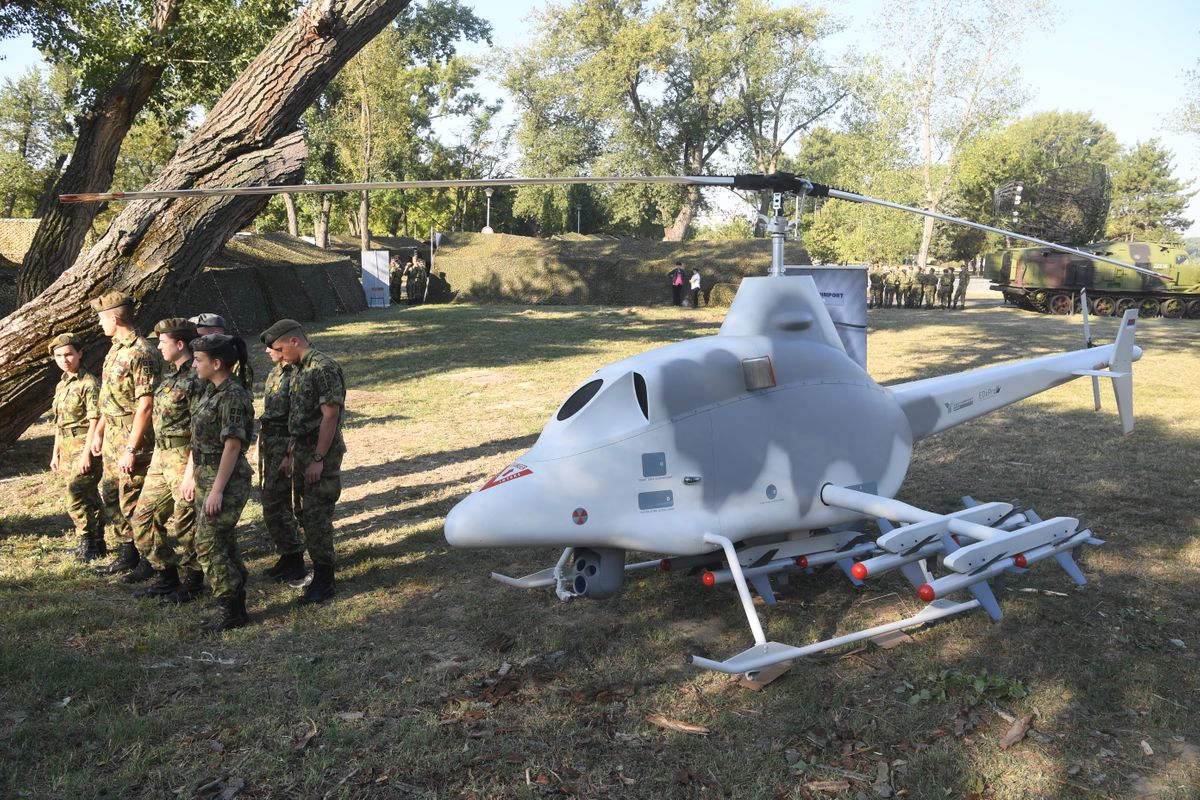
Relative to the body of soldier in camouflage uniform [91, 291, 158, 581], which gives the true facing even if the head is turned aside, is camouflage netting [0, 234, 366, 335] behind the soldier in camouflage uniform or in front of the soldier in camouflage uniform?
behind

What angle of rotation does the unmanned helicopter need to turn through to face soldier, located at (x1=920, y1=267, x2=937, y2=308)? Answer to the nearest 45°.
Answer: approximately 135° to its right

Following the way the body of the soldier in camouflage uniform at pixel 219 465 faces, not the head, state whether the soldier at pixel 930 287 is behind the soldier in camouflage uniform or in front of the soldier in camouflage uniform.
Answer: behind

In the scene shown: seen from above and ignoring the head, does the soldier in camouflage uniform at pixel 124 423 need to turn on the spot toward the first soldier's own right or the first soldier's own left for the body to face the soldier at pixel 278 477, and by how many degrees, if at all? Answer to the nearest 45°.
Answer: approximately 90° to the first soldier's own left

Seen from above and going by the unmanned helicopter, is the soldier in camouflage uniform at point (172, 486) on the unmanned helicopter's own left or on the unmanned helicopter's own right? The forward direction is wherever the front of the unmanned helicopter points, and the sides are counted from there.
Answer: on the unmanned helicopter's own right

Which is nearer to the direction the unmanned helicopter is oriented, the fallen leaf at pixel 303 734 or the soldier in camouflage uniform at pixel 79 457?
the fallen leaf

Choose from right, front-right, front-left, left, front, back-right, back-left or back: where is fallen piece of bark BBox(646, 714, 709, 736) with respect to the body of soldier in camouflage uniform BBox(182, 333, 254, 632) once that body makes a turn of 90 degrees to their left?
front-left

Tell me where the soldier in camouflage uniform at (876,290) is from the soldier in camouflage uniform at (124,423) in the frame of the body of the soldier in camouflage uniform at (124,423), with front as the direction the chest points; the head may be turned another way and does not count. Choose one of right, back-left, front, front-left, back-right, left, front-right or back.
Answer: back

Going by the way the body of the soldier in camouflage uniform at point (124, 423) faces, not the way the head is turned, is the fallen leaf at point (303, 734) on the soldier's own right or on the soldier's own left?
on the soldier's own left
